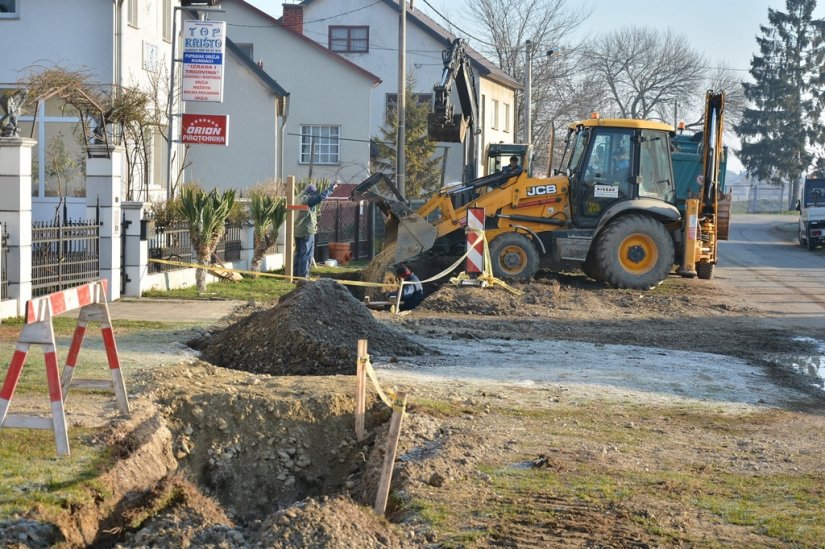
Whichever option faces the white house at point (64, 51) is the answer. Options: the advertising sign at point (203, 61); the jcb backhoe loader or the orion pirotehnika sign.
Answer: the jcb backhoe loader

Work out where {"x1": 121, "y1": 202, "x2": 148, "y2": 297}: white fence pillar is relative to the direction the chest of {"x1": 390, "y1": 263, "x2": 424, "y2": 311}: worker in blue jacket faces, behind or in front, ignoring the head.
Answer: in front

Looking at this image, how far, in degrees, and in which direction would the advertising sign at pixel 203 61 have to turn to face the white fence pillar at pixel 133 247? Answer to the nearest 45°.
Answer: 0° — it already faces it

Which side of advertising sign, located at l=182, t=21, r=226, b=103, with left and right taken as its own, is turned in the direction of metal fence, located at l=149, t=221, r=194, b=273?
front

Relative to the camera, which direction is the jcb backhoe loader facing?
to the viewer's left

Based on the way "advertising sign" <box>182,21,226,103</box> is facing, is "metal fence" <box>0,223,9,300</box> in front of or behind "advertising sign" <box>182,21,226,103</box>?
in front

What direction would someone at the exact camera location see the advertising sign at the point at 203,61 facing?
facing the viewer

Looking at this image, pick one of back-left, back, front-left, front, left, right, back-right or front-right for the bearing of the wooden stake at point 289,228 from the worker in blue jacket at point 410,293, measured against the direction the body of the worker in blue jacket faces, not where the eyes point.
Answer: front-right

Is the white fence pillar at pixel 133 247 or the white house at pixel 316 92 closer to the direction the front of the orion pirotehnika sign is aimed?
the white fence pillar

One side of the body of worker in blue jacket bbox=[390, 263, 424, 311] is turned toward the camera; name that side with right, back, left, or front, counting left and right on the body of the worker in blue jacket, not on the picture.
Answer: left
